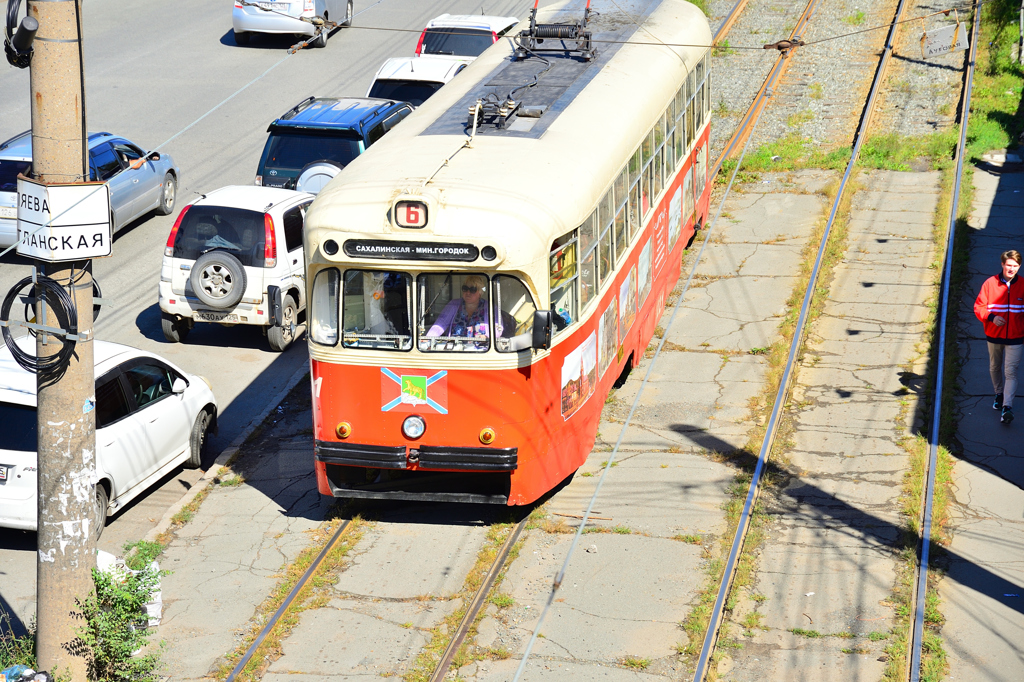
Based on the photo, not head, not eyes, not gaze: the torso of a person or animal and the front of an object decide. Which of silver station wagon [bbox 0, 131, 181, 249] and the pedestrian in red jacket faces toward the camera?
the pedestrian in red jacket

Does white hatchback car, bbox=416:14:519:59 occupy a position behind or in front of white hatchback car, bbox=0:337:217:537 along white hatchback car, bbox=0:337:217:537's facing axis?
in front

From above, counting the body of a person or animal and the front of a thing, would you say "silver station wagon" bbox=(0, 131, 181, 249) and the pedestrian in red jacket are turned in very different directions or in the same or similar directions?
very different directions

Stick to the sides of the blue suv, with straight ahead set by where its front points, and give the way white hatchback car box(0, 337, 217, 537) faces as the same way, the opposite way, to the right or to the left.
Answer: the same way

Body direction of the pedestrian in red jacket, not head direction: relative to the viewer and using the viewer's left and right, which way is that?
facing the viewer

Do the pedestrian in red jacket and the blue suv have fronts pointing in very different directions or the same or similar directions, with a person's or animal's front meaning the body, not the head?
very different directions

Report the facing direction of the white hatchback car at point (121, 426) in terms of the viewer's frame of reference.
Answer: facing away from the viewer and to the right of the viewer

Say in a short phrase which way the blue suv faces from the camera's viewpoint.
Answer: facing away from the viewer and to the right of the viewer

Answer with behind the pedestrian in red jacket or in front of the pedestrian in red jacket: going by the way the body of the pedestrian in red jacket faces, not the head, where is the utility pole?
in front

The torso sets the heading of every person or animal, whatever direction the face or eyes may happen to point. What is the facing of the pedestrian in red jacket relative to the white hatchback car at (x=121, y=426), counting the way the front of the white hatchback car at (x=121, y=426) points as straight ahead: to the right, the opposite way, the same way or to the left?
the opposite way

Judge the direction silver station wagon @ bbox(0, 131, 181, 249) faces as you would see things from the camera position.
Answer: facing away from the viewer and to the right of the viewer

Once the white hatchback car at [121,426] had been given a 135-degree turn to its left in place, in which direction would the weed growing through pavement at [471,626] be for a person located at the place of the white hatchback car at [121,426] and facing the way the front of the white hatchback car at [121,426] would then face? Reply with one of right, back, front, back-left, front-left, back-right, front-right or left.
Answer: back-left

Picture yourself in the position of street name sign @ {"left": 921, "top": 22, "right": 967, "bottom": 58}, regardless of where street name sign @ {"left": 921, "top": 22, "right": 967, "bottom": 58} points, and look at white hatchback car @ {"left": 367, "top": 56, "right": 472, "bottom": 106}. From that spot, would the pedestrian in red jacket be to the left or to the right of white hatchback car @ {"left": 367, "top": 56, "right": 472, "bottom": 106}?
left

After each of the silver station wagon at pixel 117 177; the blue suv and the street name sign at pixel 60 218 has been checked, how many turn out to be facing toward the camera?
1
